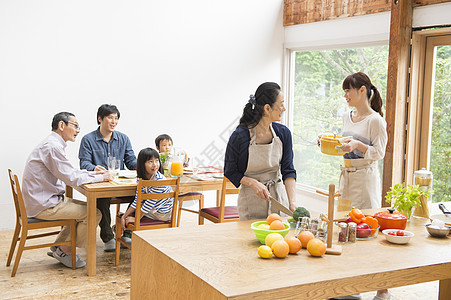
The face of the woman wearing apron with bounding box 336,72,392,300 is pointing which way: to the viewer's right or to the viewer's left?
to the viewer's left

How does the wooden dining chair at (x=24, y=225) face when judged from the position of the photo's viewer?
facing to the right of the viewer

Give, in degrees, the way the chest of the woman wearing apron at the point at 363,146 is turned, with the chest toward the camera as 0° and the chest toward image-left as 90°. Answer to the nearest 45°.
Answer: approximately 45°

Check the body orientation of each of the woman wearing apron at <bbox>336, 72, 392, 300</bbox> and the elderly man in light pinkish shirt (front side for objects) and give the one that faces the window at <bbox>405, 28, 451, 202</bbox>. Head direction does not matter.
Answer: the elderly man in light pinkish shirt

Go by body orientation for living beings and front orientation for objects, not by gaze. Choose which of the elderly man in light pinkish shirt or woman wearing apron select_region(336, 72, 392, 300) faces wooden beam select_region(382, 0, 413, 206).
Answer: the elderly man in light pinkish shirt

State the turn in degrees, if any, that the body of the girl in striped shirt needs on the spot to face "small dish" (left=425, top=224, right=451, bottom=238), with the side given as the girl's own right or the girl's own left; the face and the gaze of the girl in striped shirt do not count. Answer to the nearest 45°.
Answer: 0° — they already face it

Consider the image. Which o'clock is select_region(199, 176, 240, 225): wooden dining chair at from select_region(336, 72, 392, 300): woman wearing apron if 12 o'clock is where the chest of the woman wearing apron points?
The wooden dining chair is roughly at 2 o'clock from the woman wearing apron.

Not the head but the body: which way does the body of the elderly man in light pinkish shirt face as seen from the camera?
to the viewer's right

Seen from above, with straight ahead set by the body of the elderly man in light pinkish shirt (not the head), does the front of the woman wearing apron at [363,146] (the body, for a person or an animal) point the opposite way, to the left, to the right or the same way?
the opposite way

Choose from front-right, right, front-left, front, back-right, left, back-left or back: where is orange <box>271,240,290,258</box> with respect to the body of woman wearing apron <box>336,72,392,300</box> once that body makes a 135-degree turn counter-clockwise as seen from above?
right

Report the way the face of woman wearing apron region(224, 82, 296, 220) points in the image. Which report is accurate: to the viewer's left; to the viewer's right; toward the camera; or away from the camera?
to the viewer's right

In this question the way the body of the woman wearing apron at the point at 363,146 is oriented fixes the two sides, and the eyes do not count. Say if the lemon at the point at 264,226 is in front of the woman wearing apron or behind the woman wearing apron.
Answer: in front
